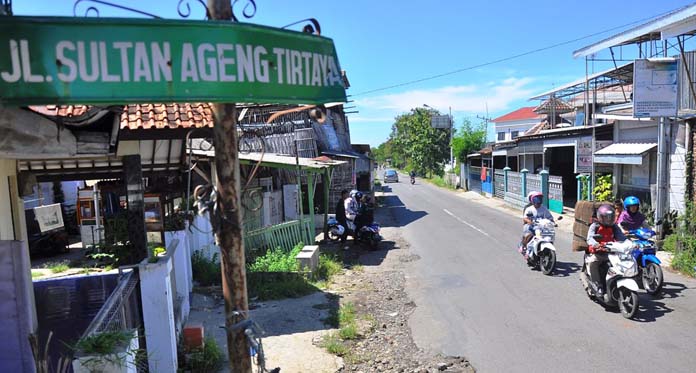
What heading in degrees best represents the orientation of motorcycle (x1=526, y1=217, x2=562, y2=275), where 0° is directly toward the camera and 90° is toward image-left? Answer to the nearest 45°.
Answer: approximately 315°

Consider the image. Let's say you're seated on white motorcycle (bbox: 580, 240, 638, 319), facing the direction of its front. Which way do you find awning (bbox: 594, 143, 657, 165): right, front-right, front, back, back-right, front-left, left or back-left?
back-left

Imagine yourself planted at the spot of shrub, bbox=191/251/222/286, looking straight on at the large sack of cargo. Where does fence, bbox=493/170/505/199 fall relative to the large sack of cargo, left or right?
left

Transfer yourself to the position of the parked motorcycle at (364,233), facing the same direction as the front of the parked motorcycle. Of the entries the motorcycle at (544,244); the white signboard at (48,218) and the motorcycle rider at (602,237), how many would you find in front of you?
2

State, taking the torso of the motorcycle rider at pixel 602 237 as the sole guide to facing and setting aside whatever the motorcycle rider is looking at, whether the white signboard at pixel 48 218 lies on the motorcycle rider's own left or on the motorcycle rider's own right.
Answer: on the motorcycle rider's own right

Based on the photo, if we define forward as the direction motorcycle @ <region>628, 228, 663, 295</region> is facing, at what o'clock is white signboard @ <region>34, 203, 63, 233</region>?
The white signboard is roughly at 4 o'clock from the motorcycle.

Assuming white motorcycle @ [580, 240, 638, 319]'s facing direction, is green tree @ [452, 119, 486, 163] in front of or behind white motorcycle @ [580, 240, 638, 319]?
behind

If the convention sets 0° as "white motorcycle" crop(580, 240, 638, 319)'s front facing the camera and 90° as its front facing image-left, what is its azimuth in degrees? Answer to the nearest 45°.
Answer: approximately 315°

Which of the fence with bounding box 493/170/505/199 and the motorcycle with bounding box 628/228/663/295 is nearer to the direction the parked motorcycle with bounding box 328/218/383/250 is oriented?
the motorcycle

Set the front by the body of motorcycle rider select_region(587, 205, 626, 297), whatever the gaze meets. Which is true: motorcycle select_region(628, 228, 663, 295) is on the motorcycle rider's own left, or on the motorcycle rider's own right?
on the motorcycle rider's own left
